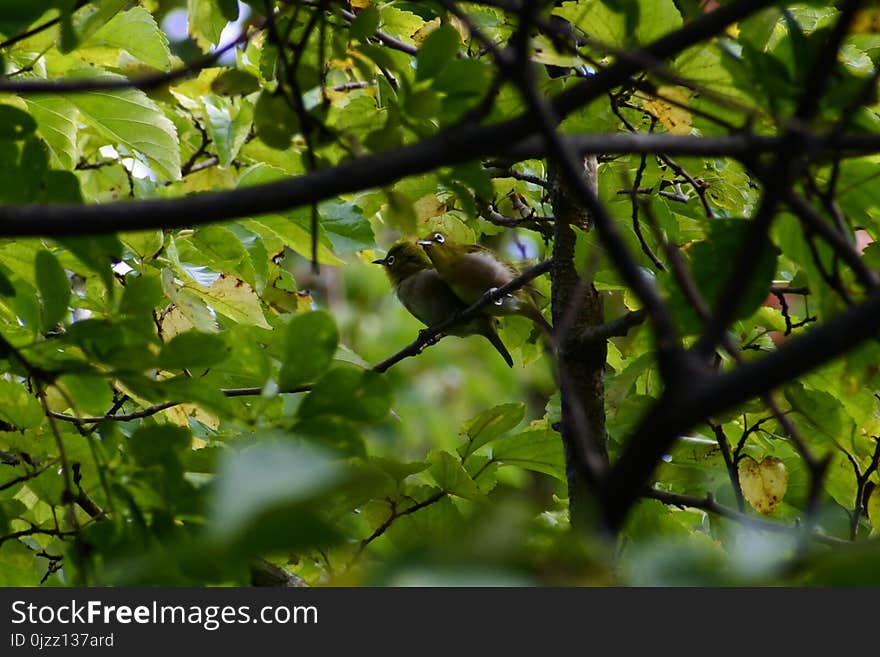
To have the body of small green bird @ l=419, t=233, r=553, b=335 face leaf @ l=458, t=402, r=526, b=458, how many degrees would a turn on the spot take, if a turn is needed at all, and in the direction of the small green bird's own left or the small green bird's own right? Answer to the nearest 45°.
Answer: approximately 90° to the small green bird's own left

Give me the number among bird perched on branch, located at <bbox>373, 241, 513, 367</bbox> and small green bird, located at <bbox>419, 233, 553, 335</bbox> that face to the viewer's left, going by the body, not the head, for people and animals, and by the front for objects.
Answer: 2

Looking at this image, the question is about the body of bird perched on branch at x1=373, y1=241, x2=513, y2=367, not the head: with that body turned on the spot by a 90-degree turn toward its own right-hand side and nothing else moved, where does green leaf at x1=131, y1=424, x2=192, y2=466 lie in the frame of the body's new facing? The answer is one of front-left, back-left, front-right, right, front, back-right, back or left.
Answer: back

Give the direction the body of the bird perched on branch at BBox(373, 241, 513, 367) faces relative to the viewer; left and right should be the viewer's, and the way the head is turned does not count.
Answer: facing to the left of the viewer

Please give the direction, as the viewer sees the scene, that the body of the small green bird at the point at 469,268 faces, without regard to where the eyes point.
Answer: to the viewer's left

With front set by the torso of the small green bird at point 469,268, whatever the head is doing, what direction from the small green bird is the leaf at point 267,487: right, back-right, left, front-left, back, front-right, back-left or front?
left
